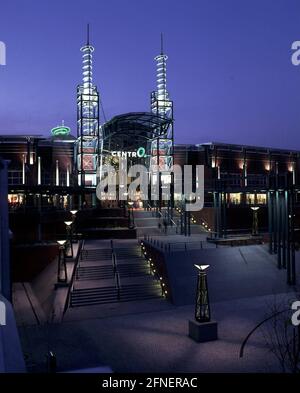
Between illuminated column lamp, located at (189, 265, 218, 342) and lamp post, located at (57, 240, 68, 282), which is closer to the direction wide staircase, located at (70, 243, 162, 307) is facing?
the illuminated column lamp

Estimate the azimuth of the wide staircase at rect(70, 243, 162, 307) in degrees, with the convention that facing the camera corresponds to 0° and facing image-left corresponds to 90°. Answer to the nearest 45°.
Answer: approximately 0°

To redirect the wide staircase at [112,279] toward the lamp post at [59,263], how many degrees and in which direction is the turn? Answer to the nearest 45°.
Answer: approximately 45° to its right
